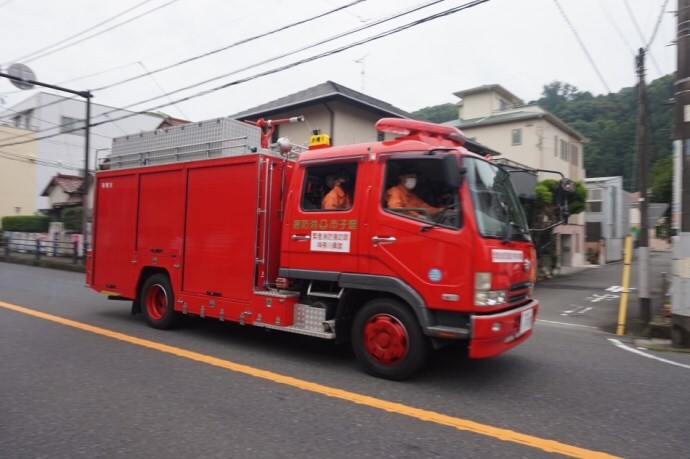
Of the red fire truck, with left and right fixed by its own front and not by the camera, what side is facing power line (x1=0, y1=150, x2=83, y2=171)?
back

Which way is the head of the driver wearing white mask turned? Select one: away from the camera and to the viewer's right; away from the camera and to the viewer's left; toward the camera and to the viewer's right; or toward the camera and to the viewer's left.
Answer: toward the camera and to the viewer's right

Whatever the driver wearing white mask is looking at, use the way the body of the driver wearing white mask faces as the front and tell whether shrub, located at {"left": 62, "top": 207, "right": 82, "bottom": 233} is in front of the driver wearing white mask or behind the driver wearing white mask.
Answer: behind

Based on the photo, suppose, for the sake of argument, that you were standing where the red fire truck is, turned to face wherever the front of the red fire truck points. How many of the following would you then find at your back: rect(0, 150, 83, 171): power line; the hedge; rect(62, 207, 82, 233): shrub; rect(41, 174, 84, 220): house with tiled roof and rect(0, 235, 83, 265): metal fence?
5

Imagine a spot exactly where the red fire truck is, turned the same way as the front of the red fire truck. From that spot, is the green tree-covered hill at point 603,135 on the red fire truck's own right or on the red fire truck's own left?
on the red fire truck's own left

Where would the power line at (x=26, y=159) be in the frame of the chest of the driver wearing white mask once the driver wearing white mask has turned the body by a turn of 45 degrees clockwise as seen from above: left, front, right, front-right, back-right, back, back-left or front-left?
back-right

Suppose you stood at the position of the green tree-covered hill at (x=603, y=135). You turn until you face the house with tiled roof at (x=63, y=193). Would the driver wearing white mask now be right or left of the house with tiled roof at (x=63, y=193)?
left

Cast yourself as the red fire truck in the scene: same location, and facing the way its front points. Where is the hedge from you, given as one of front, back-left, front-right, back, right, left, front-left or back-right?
back

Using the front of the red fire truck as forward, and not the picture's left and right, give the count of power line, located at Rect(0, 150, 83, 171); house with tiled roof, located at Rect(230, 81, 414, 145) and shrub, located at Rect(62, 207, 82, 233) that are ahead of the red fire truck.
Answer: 0

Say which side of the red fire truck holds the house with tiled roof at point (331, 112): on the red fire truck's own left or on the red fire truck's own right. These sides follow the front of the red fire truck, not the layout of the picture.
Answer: on the red fire truck's own left

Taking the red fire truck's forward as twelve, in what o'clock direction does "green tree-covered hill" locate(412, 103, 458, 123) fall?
The green tree-covered hill is roughly at 8 o'clock from the red fire truck.

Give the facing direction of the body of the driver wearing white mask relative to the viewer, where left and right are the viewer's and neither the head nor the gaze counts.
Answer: facing the viewer and to the right of the viewer

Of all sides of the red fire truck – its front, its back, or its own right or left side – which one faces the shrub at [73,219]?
back

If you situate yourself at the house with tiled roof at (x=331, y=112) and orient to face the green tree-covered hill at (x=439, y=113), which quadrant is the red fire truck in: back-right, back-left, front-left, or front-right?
back-right

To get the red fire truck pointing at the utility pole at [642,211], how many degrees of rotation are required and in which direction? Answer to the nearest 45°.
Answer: approximately 90° to its left

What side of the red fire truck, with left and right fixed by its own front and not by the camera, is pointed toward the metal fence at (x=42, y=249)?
back

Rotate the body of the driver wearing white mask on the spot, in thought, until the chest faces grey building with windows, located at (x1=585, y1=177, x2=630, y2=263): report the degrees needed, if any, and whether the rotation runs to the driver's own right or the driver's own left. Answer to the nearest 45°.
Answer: approximately 90° to the driver's own left

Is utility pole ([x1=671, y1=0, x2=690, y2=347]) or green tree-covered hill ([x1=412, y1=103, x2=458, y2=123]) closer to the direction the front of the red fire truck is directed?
the utility pole

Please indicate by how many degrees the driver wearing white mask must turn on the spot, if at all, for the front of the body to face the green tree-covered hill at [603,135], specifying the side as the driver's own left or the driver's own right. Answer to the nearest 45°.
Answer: approximately 90° to the driver's own left

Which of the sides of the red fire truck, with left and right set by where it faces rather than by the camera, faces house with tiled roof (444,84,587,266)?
left

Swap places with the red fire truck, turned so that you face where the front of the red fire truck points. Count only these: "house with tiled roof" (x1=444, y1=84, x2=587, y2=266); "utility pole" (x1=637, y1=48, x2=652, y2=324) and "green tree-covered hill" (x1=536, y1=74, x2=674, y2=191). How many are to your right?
0
